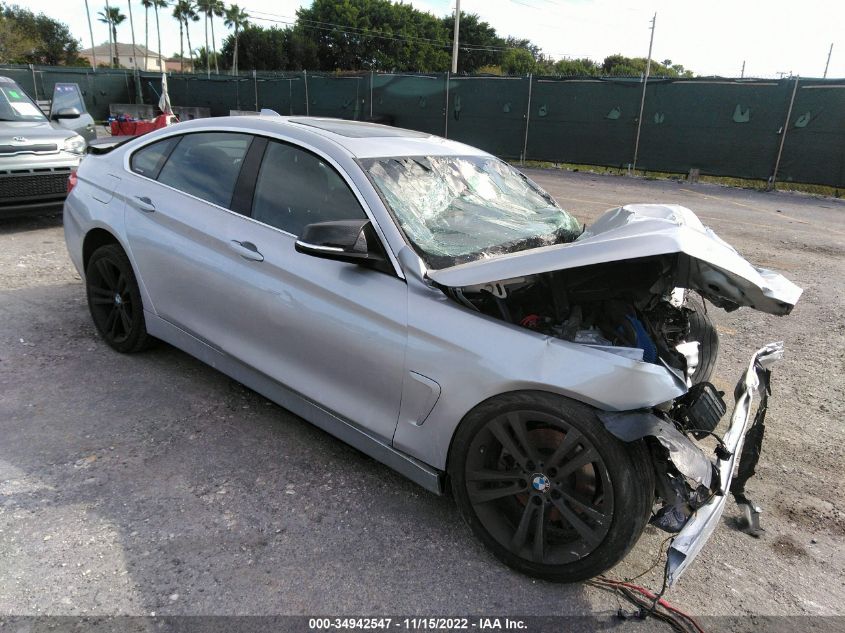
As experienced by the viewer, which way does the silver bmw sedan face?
facing the viewer and to the right of the viewer

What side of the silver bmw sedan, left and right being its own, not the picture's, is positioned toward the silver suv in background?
back

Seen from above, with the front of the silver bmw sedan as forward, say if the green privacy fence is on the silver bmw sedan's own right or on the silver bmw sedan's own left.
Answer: on the silver bmw sedan's own left
